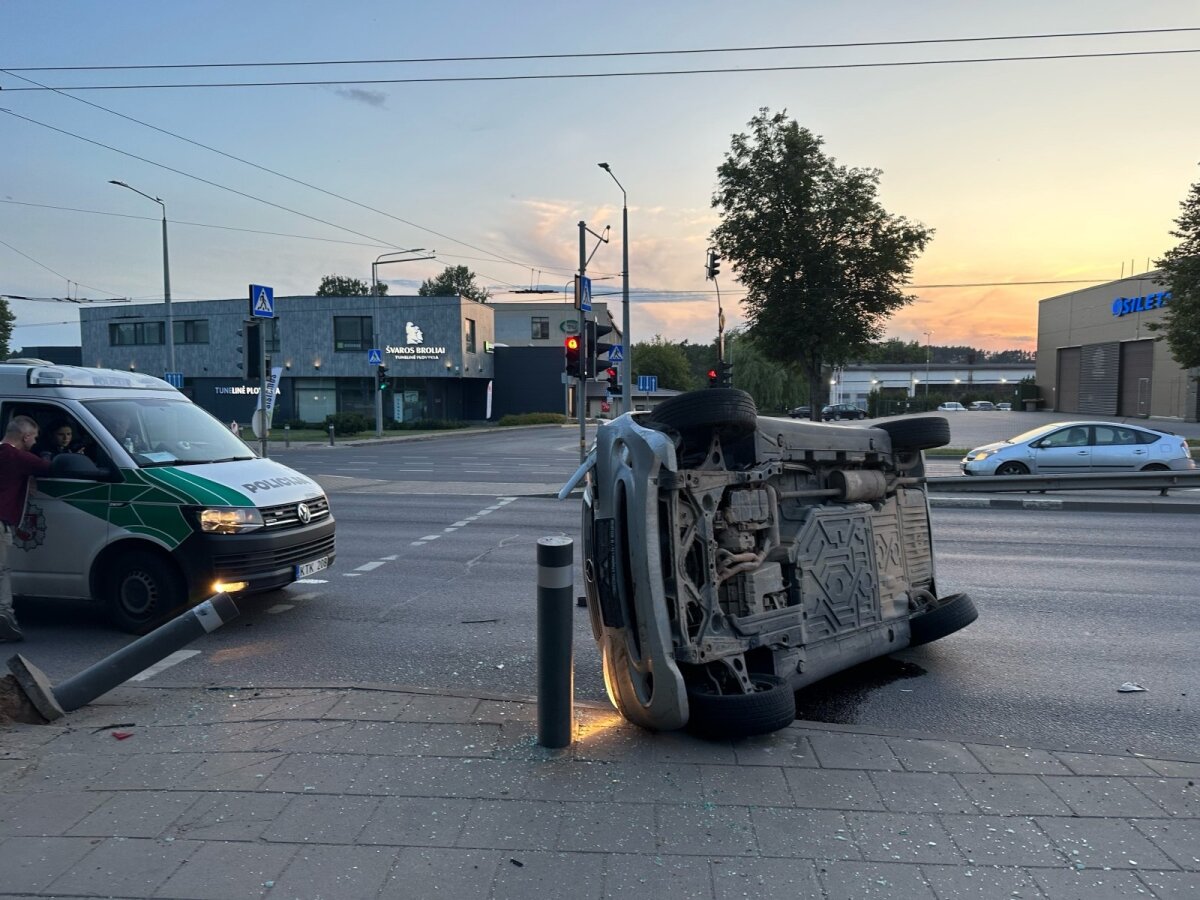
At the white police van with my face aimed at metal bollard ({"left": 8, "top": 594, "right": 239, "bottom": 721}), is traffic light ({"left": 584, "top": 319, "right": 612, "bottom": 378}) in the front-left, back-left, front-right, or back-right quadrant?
back-left

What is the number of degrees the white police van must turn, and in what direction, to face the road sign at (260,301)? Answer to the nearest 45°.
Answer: approximately 135° to its left

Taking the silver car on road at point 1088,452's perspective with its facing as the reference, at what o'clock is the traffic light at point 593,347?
The traffic light is roughly at 11 o'clock from the silver car on road.

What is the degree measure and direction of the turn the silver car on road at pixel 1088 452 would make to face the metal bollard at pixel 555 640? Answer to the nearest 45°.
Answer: approximately 90° to its left

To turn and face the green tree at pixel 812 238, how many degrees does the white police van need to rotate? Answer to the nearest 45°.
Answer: approximately 90° to its left

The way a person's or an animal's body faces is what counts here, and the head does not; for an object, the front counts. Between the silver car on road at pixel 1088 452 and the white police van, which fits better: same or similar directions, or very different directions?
very different directions

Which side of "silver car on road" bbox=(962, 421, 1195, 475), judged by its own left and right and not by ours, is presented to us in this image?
left
